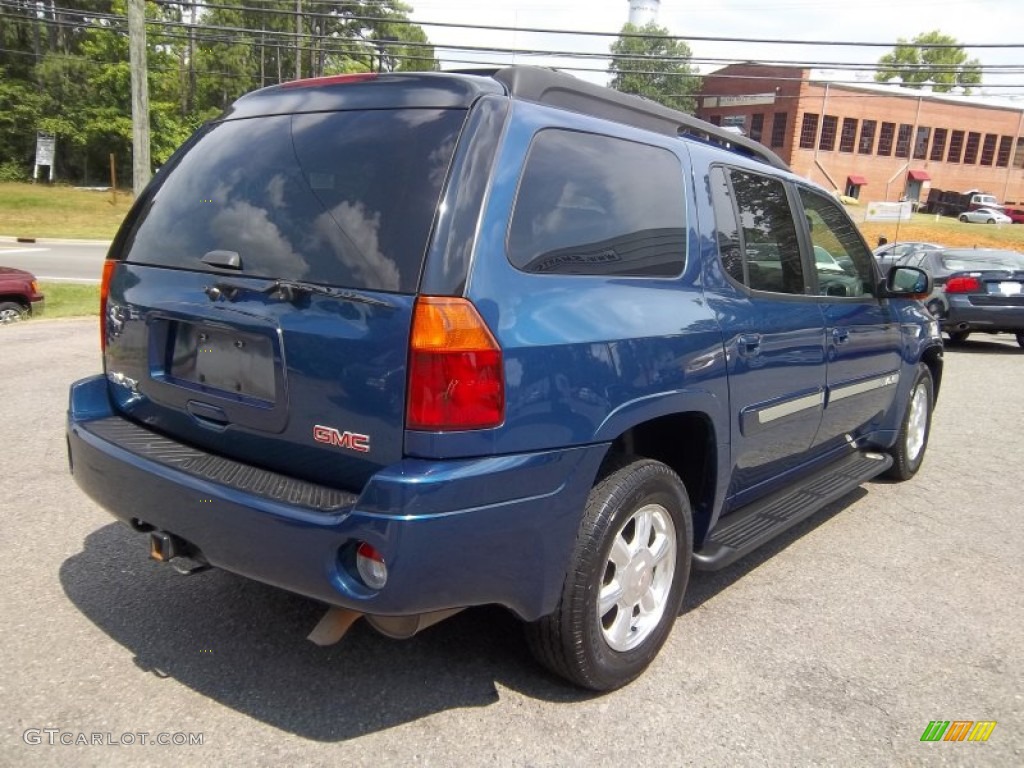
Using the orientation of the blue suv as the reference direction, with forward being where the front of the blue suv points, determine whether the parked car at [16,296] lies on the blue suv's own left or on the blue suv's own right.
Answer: on the blue suv's own left

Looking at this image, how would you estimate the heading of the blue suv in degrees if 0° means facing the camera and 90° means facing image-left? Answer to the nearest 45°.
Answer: approximately 225°

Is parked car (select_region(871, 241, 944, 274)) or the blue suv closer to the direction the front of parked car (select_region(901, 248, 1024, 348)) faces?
the parked car

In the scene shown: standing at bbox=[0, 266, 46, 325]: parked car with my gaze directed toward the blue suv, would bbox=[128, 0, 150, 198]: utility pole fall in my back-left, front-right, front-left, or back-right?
back-left

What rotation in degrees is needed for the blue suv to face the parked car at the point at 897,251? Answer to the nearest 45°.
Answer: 0° — it already faces it

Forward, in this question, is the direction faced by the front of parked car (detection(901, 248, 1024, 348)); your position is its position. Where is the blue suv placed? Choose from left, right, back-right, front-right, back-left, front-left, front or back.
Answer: back-left

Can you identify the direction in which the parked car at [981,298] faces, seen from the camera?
facing away from the viewer and to the left of the viewer

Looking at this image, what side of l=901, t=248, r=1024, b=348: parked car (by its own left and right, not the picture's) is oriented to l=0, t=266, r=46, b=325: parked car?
left

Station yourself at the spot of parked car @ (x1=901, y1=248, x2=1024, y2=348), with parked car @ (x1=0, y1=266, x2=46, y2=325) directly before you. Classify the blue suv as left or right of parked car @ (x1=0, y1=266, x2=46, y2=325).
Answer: left

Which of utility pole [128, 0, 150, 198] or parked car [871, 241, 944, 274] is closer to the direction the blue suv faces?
the parked car
